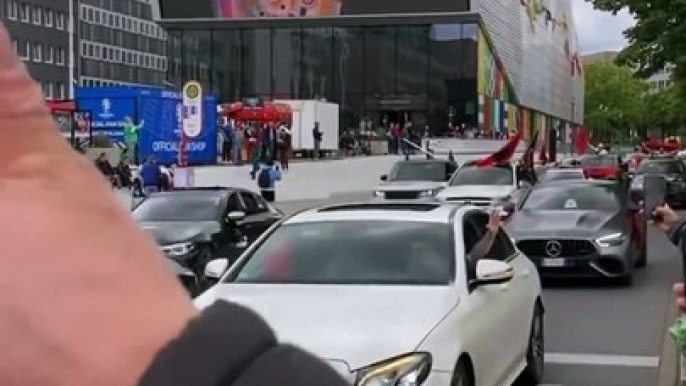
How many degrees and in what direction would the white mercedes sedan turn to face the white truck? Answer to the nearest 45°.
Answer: approximately 135° to its right

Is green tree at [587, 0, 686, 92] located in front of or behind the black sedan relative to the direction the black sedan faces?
behind

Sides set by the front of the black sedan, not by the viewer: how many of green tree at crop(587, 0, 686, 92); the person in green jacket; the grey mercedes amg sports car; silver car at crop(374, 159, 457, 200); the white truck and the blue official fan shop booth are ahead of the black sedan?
0

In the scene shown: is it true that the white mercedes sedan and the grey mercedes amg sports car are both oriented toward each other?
no

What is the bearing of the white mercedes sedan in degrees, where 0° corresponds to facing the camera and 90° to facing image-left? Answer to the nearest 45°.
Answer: approximately 45°

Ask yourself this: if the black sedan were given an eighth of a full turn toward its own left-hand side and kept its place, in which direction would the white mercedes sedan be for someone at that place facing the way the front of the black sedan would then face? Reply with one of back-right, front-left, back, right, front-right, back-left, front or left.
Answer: front

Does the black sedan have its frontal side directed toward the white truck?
no

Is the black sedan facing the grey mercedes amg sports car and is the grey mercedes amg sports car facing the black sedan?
no

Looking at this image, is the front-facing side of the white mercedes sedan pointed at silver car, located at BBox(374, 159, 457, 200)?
no

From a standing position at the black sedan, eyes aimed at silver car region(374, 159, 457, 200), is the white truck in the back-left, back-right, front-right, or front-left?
front-left

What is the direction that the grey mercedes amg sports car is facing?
toward the camera

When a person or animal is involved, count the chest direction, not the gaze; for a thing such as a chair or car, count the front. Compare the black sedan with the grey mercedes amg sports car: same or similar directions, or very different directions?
same or similar directions

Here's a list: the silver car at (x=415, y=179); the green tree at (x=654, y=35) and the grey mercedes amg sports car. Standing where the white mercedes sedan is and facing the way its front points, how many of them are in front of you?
0

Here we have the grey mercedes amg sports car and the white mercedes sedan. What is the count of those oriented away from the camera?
0

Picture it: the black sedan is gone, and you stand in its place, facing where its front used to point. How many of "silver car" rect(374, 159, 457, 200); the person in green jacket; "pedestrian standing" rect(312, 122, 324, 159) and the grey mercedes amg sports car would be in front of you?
0

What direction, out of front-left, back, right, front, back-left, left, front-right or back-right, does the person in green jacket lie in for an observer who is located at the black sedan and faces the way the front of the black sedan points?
back-right
